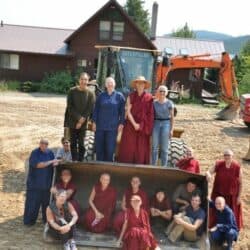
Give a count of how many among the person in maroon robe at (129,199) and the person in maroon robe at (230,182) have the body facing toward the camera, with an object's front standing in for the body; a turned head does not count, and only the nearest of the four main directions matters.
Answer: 2

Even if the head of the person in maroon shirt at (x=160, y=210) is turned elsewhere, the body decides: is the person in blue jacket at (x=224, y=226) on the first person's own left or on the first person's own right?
on the first person's own left

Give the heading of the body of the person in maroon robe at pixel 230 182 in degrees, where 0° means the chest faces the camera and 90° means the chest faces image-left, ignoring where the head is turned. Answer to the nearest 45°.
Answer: approximately 0°

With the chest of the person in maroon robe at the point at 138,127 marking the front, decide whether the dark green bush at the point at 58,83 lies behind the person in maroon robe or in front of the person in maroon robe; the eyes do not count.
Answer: behind
